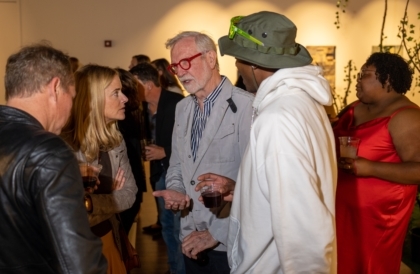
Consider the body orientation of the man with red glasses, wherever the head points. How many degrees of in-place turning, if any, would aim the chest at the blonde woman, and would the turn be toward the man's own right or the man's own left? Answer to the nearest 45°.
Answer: approximately 45° to the man's own right

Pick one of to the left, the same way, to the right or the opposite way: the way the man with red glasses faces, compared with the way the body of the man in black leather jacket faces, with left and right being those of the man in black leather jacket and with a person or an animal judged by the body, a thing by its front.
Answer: the opposite way

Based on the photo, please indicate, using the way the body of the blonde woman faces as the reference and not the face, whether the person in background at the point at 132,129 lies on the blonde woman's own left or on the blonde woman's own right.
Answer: on the blonde woman's own left

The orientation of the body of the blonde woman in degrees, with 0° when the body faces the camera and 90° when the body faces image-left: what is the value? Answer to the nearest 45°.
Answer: approximately 315°

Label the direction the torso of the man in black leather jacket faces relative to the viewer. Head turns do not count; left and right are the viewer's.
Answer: facing away from the viewer and to the right of the viewer

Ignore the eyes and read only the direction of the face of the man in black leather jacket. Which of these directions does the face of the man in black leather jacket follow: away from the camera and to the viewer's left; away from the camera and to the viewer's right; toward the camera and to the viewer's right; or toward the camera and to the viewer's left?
away from the camera and to the viewer's right

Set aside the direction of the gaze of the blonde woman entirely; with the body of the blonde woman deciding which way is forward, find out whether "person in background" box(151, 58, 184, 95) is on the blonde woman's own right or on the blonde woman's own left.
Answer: on the blonde woman's own left
